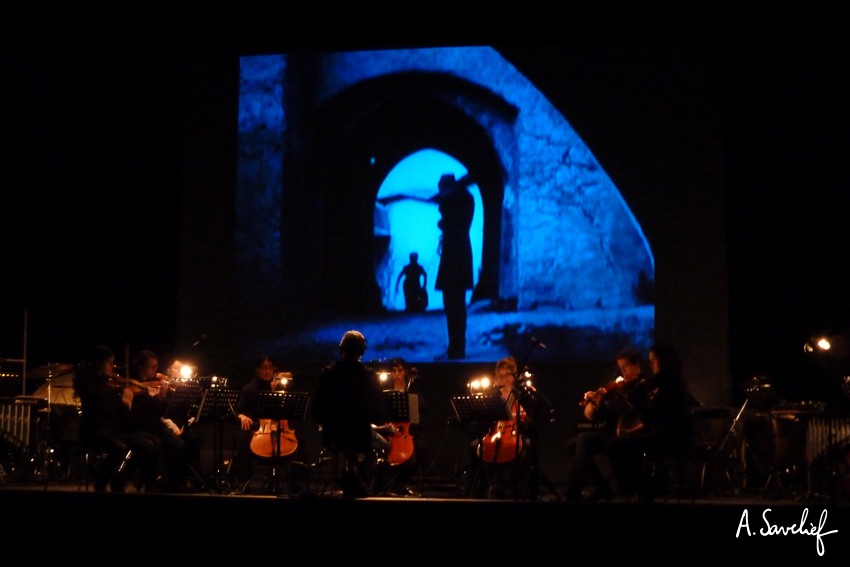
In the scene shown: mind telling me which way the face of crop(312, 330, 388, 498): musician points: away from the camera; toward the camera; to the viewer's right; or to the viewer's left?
away from the camera

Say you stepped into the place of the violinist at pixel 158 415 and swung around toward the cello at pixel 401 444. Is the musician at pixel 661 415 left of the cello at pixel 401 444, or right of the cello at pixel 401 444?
right

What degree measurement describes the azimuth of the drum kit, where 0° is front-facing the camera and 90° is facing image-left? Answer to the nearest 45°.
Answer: approximately 45°

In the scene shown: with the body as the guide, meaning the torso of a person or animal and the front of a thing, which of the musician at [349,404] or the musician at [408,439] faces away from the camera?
the musician at [349,404]

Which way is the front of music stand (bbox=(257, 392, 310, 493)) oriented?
away from the camera

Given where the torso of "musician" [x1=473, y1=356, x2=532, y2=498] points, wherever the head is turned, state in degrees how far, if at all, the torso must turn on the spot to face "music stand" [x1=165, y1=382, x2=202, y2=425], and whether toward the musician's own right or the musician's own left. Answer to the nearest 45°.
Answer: approximately 45° to the musician's own right

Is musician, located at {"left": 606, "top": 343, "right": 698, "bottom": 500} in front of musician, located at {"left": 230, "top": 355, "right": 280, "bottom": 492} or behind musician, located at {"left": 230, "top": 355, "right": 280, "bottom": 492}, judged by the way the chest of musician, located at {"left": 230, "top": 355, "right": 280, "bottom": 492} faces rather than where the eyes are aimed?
in front

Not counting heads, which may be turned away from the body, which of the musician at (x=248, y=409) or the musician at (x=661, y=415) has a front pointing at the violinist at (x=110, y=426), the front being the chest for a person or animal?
the musician at (x=661, y=415)

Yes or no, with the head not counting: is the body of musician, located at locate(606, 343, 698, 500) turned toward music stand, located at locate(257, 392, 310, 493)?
yes

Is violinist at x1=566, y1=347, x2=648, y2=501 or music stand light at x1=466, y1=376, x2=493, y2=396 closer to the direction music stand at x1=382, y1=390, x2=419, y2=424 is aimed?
the music stand light

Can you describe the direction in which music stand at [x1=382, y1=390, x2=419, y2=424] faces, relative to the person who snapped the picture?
facing away from the viewer

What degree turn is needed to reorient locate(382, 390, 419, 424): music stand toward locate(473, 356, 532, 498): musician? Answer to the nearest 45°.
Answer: approximately 90° to its right
